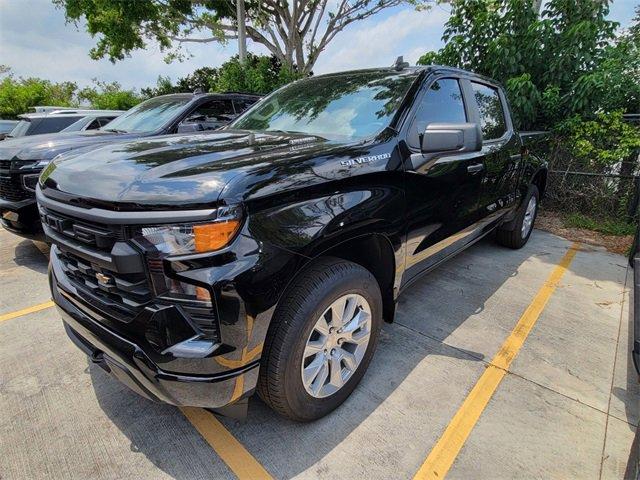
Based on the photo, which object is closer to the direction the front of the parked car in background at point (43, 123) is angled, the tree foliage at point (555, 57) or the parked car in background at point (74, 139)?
the parked car in background

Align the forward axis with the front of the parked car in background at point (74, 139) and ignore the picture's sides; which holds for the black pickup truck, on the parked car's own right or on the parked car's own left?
on the parked car's own left

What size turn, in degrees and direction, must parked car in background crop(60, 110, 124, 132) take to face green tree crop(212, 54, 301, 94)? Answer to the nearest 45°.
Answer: approximately 180°

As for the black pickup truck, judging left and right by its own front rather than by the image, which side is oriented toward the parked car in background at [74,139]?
right

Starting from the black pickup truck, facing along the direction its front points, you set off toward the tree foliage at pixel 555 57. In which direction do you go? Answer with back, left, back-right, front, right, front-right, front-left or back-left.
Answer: back

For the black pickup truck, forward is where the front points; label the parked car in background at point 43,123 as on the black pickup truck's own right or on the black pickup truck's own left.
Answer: on the black pickup truck's own right

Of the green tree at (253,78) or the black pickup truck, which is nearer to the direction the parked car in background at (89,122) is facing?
the black pickup truck

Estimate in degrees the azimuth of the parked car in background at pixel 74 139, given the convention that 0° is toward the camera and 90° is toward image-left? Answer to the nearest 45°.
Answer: approximately 45°

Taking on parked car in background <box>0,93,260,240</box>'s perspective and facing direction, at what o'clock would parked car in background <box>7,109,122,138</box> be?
parked car in background <box>7,109,122,138</box> is roughly at 4 o'clock from parked car in background <box>0,93,260,240</box>.

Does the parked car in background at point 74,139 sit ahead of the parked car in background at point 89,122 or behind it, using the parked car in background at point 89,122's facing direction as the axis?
ahead

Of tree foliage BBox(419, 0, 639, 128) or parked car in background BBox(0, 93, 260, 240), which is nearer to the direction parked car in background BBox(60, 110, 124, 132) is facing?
the parked car in background
